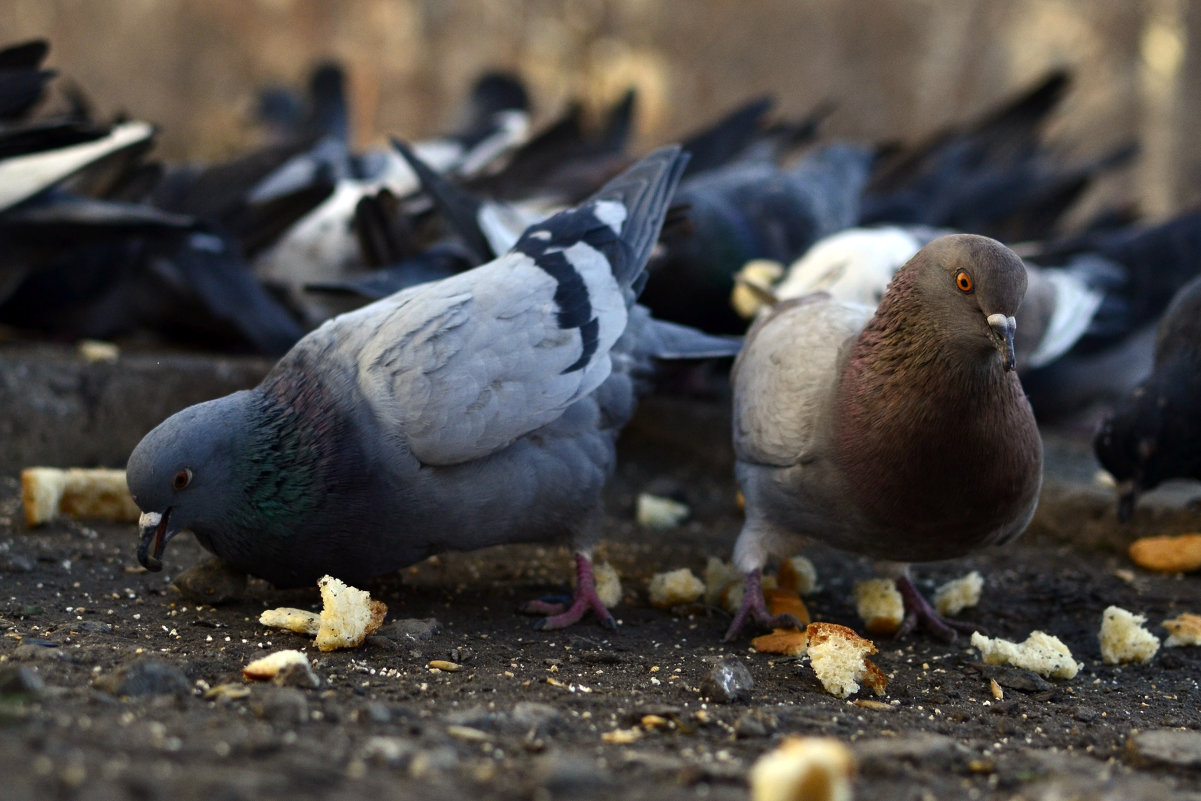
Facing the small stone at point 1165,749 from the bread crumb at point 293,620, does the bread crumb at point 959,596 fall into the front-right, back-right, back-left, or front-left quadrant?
front-left

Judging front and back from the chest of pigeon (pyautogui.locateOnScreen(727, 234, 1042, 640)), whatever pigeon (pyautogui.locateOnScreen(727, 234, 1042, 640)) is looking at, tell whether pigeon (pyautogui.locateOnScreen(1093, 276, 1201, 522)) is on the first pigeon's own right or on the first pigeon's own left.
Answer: on the first pigeon's own left

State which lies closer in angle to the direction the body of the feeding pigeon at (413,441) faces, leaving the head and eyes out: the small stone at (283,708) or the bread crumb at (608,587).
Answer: the small stone

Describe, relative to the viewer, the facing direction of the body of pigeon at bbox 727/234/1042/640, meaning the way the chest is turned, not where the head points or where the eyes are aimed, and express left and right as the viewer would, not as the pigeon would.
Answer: facing the viewer and to the right of the viewer

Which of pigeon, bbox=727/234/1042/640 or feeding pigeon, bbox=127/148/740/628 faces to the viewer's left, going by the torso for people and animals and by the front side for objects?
the feeding pigeon

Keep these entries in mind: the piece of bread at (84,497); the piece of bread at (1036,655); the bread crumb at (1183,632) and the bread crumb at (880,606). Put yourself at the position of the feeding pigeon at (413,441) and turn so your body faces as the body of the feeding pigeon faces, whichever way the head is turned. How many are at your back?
3

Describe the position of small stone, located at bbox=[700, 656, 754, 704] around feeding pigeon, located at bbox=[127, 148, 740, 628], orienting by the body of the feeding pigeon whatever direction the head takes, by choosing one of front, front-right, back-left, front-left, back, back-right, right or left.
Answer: back-left

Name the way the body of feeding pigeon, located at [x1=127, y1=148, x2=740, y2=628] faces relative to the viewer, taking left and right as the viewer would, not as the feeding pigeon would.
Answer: facing to the left of the viewer
